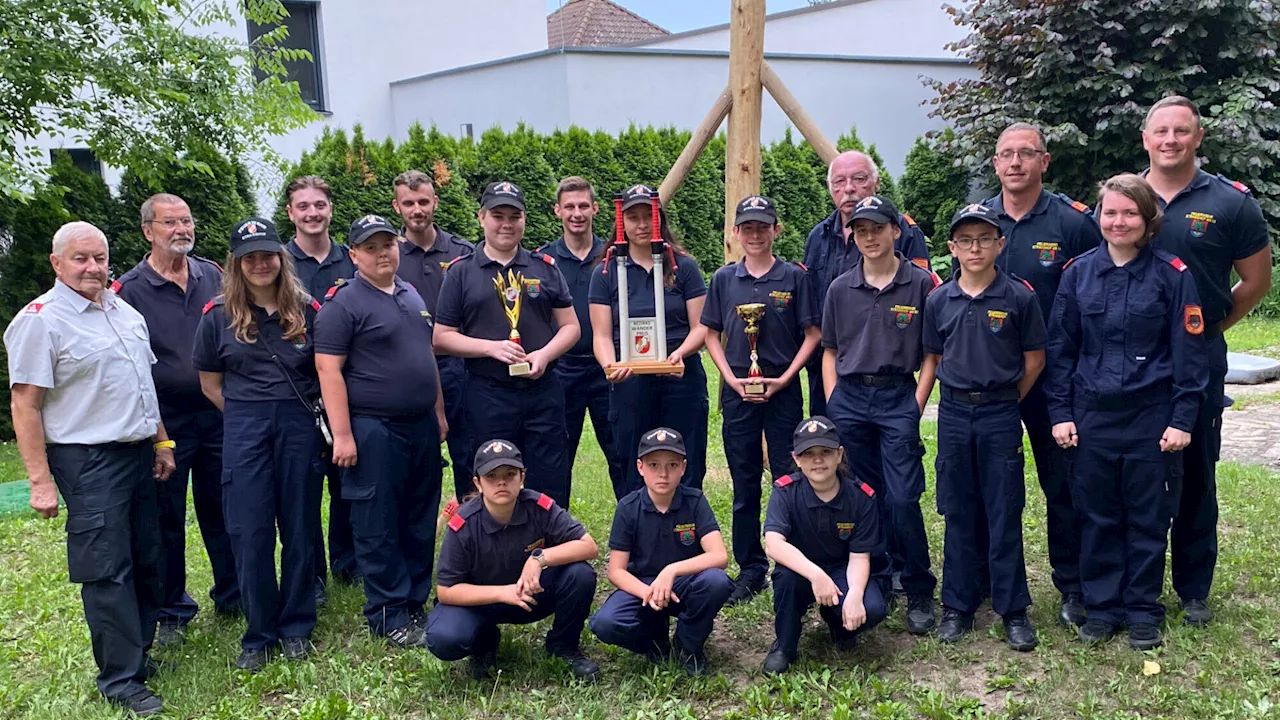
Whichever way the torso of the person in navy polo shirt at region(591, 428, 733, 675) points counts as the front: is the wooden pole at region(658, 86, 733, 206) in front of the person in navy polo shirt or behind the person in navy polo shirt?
behind

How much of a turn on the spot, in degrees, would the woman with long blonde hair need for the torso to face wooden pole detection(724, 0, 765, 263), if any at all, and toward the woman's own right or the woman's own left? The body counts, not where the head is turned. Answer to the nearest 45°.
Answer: approximately 135° to the woman's own left

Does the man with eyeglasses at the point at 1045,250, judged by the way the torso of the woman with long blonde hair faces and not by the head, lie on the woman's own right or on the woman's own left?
on the woman's own left

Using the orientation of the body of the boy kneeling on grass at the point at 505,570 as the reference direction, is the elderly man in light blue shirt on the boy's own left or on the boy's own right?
on the boy's own right

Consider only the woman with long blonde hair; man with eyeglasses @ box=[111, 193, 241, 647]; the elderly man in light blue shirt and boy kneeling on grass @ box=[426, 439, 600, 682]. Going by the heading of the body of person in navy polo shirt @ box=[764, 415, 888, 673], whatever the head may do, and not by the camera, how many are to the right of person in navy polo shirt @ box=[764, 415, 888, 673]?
4

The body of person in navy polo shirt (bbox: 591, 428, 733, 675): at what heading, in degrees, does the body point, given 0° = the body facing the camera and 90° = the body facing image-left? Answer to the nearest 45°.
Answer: approximately 0°
